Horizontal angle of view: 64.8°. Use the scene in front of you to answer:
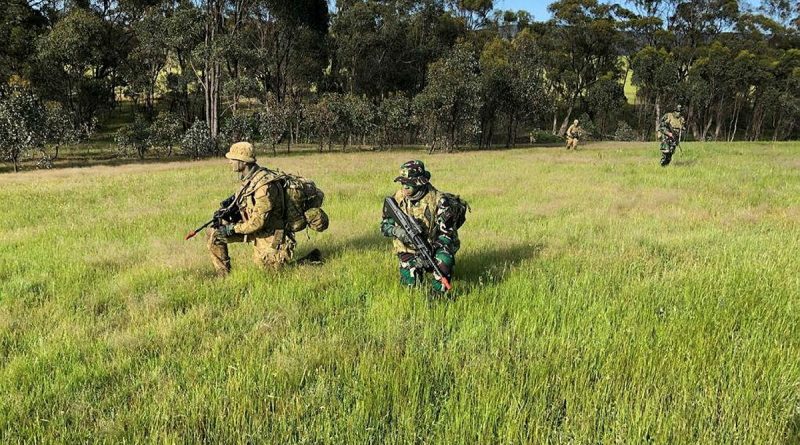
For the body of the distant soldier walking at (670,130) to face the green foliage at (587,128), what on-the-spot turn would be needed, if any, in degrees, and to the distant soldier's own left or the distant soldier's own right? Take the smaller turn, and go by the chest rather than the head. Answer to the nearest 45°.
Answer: approximately 90° to the distant soldier's own right

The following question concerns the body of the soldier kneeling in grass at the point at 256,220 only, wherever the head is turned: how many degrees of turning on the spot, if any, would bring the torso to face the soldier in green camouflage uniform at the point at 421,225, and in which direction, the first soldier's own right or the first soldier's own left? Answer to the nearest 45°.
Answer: approximately 135° to the first soldier's own left

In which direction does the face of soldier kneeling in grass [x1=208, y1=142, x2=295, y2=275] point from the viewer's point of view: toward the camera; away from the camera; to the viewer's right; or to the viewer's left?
to the viewer's left

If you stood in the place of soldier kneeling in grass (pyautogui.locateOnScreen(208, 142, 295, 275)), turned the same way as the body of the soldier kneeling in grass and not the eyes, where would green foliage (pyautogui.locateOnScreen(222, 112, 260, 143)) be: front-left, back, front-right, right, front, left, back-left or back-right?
right

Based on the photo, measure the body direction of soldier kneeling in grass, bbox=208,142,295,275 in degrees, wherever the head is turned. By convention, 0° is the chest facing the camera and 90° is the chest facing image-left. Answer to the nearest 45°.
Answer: approximately 90°
